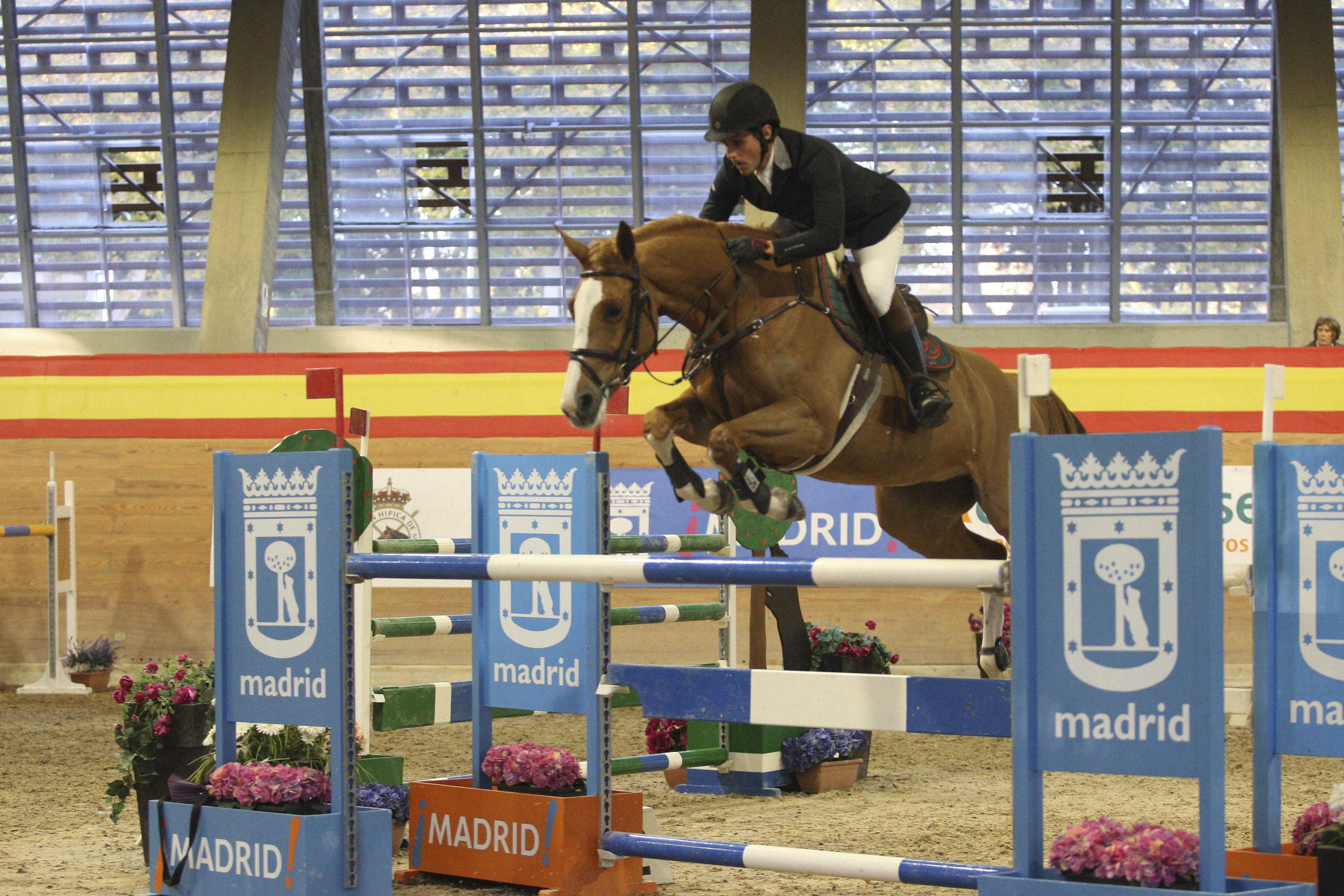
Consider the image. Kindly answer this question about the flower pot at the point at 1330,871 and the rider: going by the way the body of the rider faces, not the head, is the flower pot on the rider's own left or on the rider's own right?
on the rider's own left

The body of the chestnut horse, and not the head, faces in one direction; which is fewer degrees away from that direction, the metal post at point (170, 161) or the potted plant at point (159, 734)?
the potted plant

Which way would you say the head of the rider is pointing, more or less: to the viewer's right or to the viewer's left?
to the viewer's left

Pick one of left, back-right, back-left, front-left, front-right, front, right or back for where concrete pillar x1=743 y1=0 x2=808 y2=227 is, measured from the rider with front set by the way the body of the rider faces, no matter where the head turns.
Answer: back-right

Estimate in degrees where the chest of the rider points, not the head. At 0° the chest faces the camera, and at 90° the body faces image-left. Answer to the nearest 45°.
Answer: approximately 45°

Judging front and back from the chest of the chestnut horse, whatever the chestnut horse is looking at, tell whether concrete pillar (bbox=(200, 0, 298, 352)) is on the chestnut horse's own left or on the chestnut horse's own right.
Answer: on the chestnut horse's own right

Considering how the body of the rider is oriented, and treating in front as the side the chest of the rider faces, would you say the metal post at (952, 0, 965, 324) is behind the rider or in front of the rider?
behind

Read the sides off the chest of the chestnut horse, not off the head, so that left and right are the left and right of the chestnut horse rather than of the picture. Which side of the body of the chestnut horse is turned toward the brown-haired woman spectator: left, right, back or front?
back

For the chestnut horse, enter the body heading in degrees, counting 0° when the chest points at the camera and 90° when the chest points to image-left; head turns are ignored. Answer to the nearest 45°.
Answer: approximately 45°
